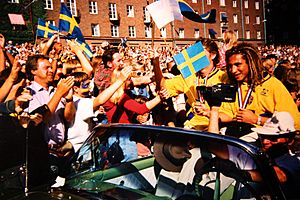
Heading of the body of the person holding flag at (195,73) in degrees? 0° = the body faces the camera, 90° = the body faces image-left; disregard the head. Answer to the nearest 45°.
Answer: approximately 45°

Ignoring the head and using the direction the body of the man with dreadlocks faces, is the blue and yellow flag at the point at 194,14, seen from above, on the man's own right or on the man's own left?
on the man's own right

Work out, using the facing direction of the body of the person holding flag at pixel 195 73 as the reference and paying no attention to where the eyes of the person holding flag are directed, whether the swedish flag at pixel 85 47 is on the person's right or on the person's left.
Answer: on the person's right

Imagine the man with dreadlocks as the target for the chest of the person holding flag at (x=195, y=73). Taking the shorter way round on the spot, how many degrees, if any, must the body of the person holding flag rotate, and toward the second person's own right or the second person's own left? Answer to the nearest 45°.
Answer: approximately 90° to the second person's own left

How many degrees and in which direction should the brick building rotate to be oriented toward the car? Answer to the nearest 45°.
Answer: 0° — it already faces it

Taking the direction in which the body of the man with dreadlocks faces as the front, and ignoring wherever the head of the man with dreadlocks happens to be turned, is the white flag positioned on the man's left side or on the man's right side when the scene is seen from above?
on the man's right side

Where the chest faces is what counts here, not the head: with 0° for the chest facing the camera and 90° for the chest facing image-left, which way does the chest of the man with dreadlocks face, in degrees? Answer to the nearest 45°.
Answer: approximately 45°

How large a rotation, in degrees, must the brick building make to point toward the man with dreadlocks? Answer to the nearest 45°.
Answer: approximately 45° to its left
